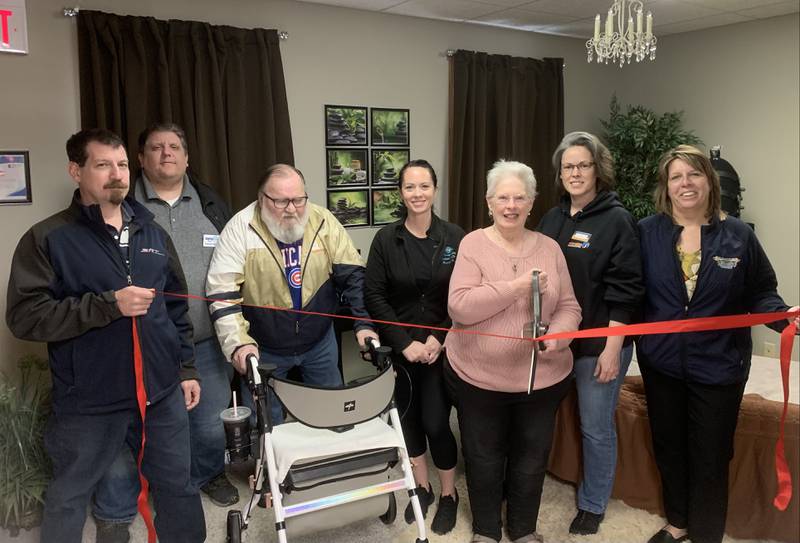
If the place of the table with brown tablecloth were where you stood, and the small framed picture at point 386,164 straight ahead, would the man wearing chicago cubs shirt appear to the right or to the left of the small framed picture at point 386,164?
left

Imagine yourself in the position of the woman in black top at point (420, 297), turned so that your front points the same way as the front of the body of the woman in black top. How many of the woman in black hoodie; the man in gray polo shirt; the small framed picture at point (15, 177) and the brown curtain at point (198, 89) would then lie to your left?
1

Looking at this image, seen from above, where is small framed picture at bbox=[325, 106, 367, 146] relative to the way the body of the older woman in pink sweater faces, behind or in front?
behind

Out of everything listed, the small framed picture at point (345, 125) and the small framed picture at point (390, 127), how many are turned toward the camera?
2

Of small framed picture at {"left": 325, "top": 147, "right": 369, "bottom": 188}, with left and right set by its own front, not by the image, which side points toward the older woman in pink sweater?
front

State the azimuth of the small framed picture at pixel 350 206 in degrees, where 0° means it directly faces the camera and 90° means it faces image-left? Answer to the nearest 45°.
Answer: approximately 0°

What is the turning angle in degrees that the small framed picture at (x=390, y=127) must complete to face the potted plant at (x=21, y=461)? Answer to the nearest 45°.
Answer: approximately 45° to its right

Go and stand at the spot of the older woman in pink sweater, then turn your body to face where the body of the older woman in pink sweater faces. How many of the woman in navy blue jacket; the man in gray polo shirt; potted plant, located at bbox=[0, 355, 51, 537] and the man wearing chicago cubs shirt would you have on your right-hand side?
3

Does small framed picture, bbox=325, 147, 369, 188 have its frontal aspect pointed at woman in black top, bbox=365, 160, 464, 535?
yes

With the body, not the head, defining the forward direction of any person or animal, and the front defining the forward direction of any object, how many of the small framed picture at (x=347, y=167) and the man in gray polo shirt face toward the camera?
2
